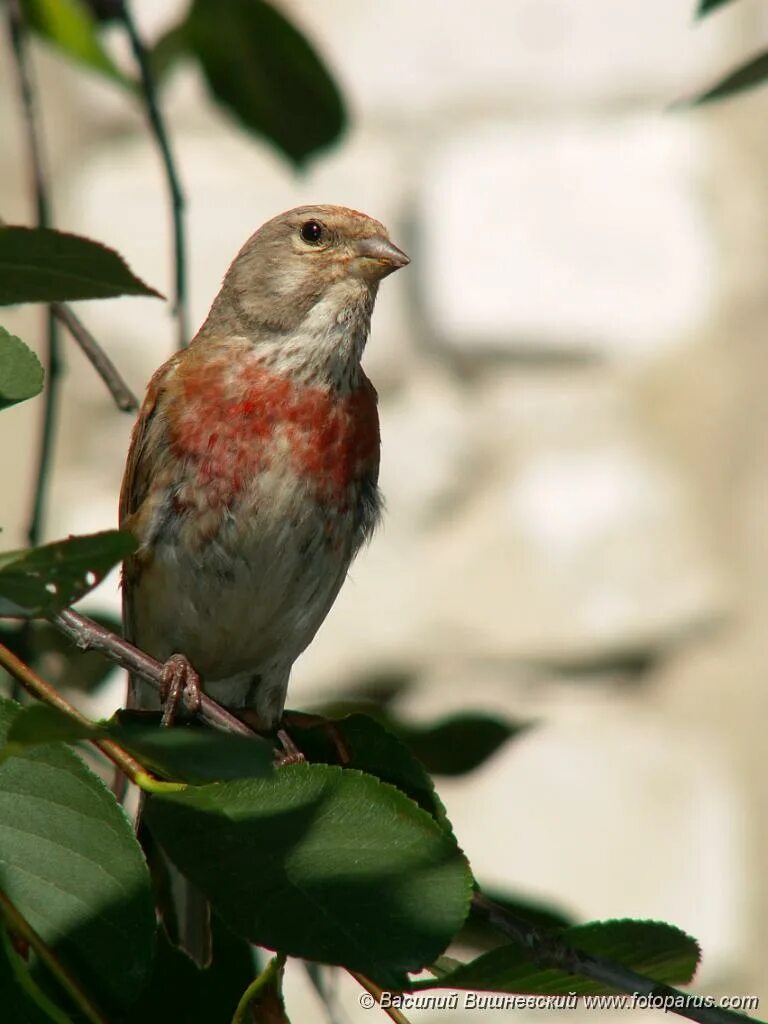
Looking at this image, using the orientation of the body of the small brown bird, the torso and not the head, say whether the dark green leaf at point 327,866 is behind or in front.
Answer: in front

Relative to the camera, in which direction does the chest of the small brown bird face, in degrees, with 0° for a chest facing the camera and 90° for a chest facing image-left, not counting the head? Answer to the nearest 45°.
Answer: approximately 315°

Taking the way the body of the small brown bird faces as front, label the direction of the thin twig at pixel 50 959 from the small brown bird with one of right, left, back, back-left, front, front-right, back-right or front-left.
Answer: front-right

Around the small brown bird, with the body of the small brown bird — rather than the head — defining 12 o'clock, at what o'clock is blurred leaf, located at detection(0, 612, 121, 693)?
The blurred leaf is roughly at 3 o'clock from the small brown bird.

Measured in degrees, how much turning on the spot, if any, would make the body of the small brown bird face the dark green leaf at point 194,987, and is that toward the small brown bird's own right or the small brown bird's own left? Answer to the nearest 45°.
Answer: approximately 45° to the small brown bird's own right

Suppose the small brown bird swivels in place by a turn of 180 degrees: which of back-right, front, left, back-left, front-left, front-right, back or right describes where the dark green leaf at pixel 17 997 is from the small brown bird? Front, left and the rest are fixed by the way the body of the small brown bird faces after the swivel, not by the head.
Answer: back-left

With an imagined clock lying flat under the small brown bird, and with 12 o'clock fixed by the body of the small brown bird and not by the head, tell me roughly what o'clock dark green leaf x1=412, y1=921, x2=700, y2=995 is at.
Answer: The dark green leaf is roughly at 10 o'clock from the small brown bird.

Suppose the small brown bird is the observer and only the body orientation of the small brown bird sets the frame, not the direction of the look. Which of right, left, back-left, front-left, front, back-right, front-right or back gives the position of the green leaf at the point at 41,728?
front-right

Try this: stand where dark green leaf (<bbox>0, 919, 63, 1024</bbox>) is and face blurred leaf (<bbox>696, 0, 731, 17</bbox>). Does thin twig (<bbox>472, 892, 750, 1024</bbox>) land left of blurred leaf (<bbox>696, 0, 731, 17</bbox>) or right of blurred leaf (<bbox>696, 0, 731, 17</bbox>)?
right
